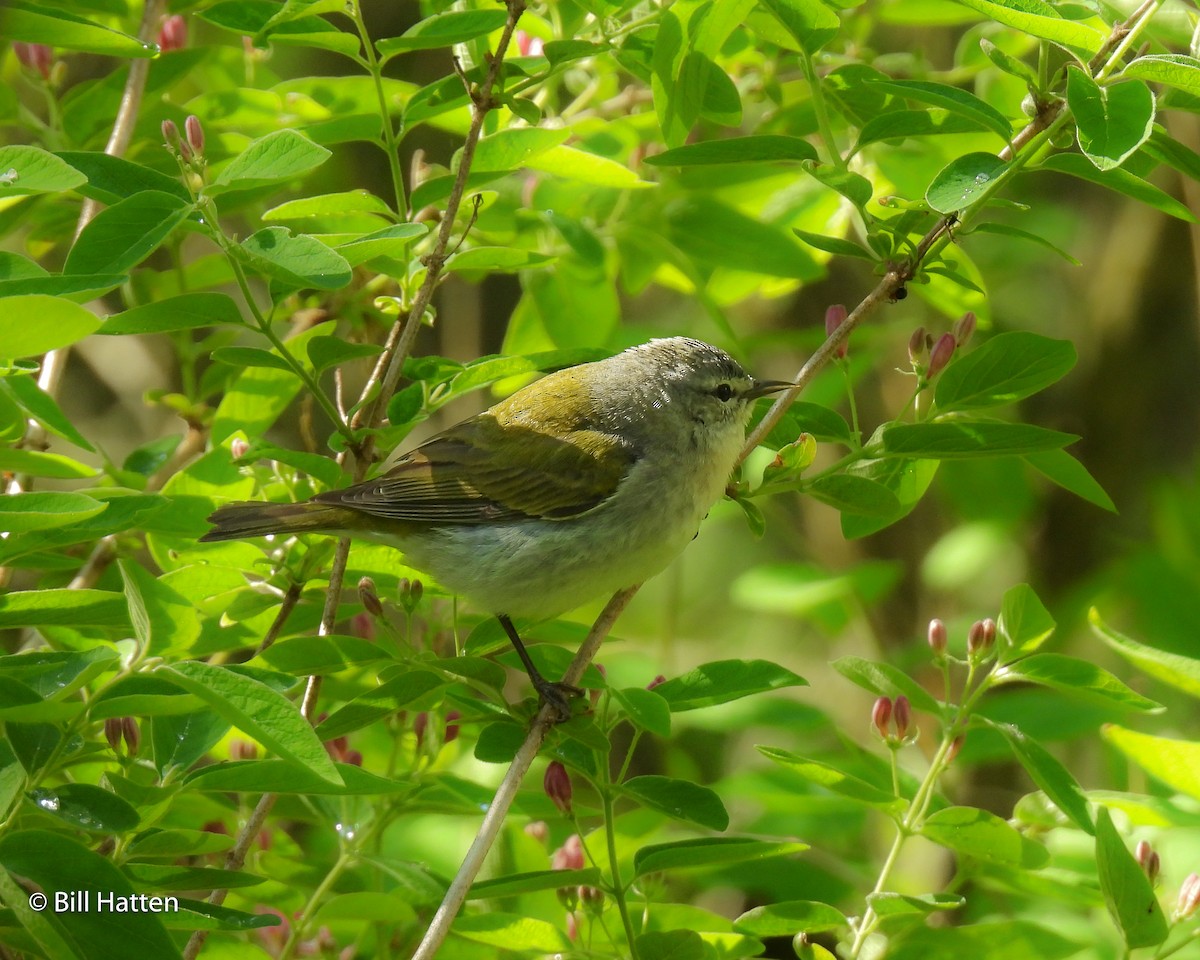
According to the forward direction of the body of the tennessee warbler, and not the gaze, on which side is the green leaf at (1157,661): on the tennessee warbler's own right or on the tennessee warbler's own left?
on the tennessee warbler's own left

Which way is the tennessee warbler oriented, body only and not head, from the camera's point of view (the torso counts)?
to the viewer's right

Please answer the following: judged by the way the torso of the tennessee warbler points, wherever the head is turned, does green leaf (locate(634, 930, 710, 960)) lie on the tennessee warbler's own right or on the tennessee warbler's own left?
on the tennessee warbler's own right
